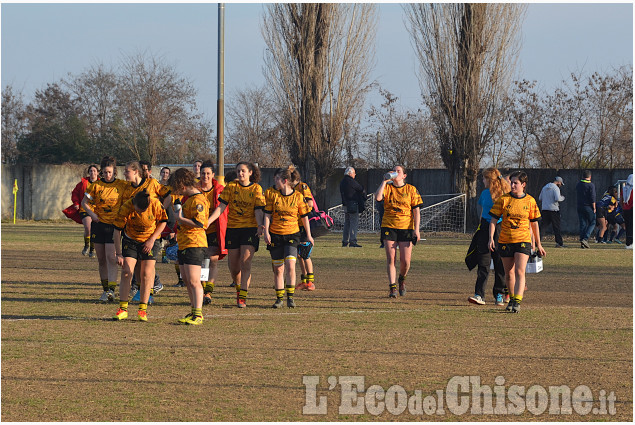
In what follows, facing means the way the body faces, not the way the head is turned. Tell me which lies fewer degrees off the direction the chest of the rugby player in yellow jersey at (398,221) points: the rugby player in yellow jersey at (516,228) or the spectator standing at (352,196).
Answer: the rugby player in yellow jersey

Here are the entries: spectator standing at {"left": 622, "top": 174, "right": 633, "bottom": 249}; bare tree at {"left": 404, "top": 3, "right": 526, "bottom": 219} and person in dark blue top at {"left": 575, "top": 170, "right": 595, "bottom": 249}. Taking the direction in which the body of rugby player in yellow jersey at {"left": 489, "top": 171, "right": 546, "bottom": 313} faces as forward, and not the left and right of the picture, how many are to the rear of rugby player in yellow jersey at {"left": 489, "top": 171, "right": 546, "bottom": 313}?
3

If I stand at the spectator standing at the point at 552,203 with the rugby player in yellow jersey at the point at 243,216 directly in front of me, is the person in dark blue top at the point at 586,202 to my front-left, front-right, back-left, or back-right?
back-left

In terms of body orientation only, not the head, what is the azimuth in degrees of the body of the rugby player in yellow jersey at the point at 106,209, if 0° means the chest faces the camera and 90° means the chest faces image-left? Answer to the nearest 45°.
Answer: approximately 0°

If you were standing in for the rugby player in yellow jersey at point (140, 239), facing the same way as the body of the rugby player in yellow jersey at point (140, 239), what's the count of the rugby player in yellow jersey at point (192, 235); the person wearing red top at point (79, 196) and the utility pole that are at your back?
2

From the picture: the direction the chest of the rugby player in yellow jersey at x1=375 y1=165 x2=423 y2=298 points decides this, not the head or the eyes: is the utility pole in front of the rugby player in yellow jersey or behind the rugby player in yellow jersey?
behind

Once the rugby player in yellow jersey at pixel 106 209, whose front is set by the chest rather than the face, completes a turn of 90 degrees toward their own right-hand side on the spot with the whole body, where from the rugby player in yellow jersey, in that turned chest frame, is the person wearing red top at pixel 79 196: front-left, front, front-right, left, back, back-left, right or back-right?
right

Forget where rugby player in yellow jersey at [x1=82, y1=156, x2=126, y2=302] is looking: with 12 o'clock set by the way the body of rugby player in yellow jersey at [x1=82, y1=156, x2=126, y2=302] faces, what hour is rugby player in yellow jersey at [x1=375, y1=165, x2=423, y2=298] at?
rugby player in yellow jersey at [x1=375, y1=165, x2=423, y2=298] is roughly at 9 o'clock from rugby player in yellow jersey at [x1=82, y1=156, x2=126, y2=302].

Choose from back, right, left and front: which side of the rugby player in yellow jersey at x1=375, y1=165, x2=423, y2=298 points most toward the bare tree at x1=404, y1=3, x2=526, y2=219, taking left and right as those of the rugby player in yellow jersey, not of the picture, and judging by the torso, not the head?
back

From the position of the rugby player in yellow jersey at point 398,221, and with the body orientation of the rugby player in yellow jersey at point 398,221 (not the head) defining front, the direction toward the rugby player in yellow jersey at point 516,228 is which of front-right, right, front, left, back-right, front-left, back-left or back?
front-left
